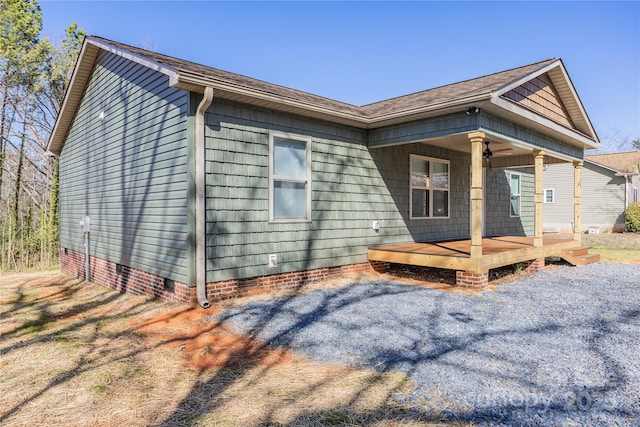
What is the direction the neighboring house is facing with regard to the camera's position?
facing the viewer and to the right of the viewer

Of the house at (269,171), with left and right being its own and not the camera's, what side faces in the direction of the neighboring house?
left

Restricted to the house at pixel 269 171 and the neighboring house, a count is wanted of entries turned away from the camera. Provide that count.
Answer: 0

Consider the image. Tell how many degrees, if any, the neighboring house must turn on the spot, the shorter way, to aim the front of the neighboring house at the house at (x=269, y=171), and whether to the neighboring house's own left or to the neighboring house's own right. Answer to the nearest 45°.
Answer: approximately 45° to the neighboring house's own right
